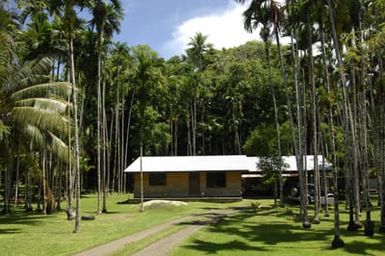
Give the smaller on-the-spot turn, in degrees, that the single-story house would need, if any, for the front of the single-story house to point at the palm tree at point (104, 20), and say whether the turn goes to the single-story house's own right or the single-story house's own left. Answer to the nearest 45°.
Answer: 0° — it already faces it

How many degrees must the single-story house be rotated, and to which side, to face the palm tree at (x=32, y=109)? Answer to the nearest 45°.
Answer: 0° — it already faces it

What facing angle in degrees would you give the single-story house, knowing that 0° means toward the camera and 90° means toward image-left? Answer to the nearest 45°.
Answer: approximately 0°
